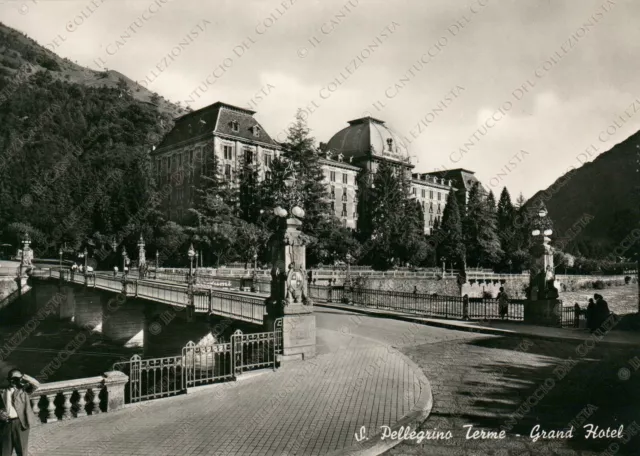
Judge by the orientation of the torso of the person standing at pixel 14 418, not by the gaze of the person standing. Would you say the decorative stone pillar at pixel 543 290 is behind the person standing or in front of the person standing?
behind

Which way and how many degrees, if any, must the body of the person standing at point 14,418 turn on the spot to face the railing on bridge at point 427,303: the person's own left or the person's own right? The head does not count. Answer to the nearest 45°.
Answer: approximately 180°

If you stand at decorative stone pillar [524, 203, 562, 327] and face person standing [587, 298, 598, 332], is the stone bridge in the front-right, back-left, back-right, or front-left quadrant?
back-right

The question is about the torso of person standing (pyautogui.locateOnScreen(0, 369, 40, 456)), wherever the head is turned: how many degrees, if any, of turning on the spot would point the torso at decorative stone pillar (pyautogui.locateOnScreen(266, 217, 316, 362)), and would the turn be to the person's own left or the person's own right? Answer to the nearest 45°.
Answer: approximately 180°

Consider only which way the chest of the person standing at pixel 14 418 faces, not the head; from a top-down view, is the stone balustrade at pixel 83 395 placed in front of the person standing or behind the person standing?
behind
